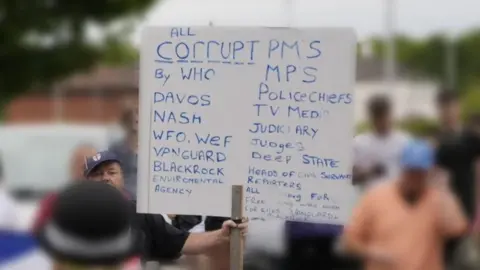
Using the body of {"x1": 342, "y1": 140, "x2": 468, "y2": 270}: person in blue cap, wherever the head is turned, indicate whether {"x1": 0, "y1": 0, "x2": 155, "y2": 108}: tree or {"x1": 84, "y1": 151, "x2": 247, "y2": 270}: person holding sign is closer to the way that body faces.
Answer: the person holding sign

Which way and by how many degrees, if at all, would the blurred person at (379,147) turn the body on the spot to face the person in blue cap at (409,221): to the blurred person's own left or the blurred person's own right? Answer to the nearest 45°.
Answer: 0° — they already face them

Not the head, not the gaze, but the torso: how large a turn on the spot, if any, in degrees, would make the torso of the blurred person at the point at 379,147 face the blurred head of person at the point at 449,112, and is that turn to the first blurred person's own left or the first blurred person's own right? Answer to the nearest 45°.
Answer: approximately 135° to the first blurred person's own left

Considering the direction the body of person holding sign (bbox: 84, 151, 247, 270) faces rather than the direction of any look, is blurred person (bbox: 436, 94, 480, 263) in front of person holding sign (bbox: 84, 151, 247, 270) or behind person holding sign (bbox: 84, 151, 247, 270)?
behind

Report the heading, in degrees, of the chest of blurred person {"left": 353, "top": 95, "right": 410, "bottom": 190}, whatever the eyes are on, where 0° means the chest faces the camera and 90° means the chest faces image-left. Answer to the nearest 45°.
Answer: approximately 0°

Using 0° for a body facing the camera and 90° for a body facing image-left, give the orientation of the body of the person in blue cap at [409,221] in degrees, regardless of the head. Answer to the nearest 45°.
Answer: approximately 0°

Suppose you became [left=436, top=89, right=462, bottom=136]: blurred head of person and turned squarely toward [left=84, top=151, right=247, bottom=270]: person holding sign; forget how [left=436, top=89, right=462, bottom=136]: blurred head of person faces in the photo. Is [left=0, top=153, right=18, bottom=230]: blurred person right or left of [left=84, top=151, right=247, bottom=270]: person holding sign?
right

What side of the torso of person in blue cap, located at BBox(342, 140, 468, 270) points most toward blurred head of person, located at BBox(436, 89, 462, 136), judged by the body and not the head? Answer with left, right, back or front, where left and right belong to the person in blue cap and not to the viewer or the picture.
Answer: back

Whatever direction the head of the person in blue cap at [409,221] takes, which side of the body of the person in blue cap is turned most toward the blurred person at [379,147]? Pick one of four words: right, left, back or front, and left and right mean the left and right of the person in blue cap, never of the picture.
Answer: back

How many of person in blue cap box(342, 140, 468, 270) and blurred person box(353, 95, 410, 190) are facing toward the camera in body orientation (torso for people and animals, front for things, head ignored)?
2

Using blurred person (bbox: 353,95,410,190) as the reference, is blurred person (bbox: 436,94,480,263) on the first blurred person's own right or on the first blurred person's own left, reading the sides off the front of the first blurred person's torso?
on the first blurred person's own left
